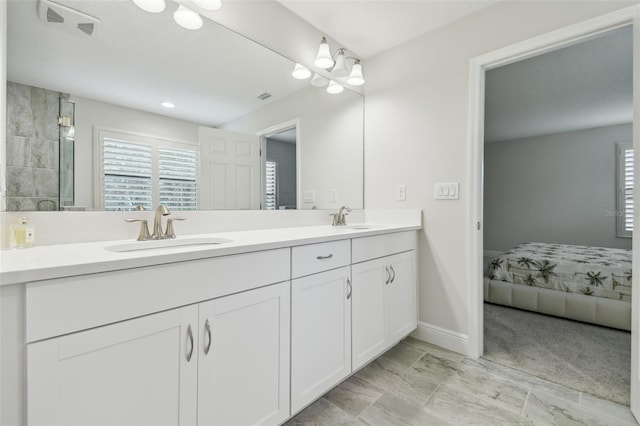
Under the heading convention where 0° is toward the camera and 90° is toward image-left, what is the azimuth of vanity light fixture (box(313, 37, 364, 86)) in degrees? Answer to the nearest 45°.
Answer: approximately 315°

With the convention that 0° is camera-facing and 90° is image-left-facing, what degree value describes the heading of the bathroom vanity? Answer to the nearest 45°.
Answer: approximately 315°

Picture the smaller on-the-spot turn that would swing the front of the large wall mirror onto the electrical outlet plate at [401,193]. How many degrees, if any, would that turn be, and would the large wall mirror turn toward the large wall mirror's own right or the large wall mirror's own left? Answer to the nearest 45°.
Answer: approximately 45° to the large wall mirror's own left

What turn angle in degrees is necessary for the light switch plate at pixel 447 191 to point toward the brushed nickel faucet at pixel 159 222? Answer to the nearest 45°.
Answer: approximately 45° to its right

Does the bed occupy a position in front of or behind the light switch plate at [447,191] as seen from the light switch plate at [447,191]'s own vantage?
behind
